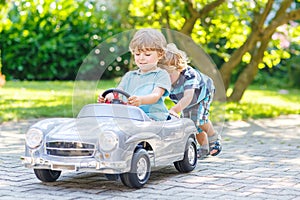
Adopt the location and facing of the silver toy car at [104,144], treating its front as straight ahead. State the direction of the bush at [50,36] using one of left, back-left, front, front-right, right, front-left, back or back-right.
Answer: back-right

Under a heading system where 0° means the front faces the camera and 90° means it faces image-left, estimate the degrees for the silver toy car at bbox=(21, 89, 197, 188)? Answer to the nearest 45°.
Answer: approximately 45°

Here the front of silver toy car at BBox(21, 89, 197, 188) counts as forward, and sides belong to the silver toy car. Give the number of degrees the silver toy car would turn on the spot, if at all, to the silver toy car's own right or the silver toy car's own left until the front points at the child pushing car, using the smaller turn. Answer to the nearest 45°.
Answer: approximately 180°
